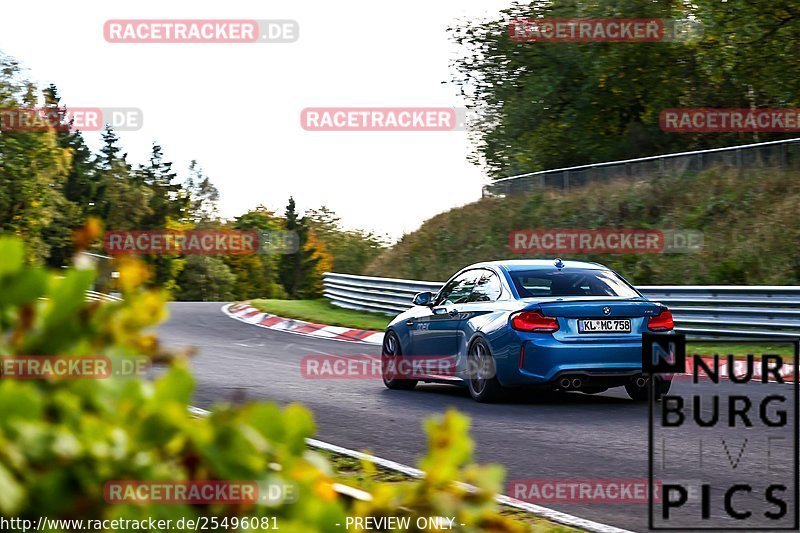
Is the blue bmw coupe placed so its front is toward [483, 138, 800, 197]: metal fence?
no

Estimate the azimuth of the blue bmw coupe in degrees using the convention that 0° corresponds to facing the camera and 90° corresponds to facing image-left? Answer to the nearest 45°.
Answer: approximately 135°

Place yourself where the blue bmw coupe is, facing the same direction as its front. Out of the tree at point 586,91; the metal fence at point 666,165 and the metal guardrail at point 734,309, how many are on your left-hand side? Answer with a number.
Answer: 0

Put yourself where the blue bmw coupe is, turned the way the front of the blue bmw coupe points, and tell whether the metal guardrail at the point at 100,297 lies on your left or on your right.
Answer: on your left

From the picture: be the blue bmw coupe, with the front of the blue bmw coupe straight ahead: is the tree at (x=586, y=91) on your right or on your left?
on your right

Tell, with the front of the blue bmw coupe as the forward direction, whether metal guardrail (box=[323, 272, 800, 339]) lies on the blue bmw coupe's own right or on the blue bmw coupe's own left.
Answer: on the blue bmw coupe's own right
